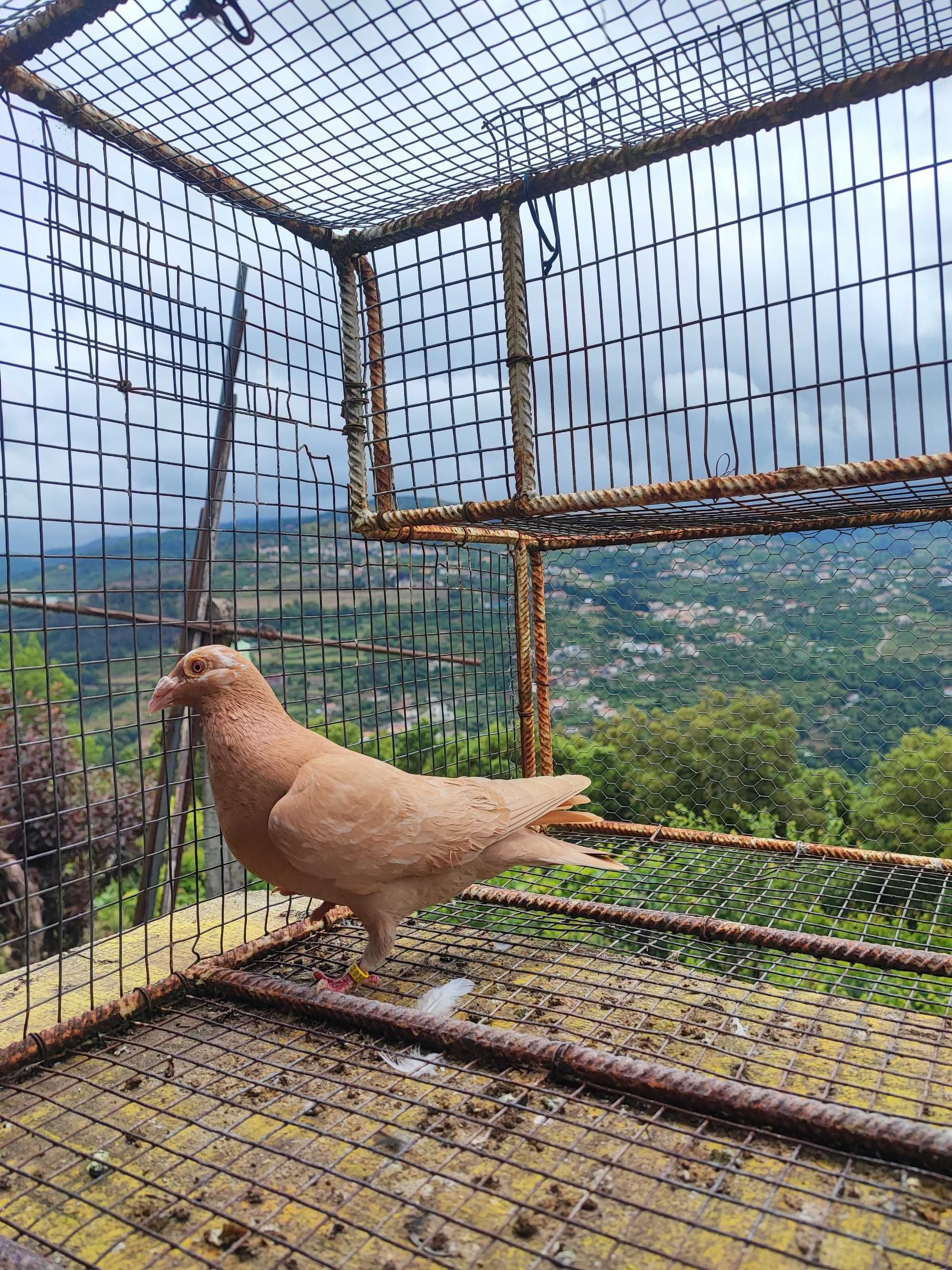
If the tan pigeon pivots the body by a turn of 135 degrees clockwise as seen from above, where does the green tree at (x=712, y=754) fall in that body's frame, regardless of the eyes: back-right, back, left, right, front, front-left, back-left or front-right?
front

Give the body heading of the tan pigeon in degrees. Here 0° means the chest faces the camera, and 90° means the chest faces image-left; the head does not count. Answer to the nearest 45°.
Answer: approximately 90°
